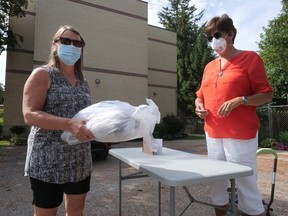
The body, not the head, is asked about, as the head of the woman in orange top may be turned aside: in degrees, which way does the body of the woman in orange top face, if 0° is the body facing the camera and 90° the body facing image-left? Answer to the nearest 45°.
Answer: approximately 45°

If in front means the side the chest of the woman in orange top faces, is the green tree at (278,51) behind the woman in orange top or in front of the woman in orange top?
behind

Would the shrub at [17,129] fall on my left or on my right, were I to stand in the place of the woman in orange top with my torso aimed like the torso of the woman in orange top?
on my right

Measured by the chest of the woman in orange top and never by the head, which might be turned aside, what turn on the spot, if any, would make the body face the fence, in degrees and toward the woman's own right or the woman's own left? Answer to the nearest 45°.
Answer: approximately 135° to the woman's own right

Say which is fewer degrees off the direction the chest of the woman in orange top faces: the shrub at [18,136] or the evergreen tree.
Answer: the shrub

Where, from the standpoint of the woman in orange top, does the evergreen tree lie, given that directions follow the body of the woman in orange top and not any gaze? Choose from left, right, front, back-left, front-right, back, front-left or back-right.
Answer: back-right

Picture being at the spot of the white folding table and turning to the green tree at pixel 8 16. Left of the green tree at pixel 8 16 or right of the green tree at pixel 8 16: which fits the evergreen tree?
right

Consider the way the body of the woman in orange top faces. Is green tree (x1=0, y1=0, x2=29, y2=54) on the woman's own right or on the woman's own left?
on the woman's own right

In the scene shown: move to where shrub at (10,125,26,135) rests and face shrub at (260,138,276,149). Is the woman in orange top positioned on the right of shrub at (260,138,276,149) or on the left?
right

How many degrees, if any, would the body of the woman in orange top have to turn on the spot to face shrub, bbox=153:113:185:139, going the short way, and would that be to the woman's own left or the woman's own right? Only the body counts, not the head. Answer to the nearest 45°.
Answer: approximately 135° to the woman's own right
